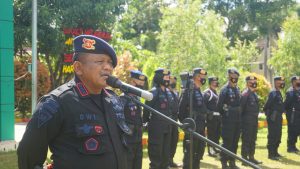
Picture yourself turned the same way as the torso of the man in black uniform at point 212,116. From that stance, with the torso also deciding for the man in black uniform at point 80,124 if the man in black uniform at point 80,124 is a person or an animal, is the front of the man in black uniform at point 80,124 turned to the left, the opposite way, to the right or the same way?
the same way

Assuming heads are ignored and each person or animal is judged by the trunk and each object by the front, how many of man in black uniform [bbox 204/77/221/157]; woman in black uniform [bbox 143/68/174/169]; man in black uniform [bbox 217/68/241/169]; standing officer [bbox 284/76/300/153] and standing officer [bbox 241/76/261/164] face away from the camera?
0

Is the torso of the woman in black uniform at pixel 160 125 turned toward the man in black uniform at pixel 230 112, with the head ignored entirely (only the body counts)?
no

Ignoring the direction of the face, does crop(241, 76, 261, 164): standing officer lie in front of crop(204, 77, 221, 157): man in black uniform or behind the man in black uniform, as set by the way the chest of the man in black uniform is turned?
in front

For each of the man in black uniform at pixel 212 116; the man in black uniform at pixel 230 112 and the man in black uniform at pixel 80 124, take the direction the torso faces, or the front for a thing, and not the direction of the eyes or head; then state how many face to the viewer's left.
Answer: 0

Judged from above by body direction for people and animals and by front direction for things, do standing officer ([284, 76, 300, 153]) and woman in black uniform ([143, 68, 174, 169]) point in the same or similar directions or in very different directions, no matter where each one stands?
same or similar directions

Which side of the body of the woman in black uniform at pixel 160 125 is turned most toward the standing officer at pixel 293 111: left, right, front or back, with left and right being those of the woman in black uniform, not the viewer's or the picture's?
left

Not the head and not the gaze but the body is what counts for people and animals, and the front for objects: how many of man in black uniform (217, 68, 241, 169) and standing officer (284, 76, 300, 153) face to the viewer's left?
0

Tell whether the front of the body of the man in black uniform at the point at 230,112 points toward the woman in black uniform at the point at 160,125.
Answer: no

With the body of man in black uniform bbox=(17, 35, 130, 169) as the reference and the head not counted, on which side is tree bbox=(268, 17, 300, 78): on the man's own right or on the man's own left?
on the man's own left

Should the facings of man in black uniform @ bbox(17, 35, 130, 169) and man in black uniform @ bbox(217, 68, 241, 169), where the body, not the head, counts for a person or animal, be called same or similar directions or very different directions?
same or similar directions

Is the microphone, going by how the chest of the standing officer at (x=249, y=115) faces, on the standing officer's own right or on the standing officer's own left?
on the standing officer's own right

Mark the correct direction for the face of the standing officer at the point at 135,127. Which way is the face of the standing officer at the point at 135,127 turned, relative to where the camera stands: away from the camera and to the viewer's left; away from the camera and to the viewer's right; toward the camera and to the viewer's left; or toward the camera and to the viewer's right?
toward the camera and to the viewer's left

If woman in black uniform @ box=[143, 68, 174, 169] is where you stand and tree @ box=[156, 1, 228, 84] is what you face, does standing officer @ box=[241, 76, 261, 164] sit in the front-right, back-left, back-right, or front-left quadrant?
front-right

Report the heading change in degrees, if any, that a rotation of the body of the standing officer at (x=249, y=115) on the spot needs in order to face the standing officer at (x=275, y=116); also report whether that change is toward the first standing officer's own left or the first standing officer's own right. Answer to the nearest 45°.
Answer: approximately 90° to the first standing officer's own left

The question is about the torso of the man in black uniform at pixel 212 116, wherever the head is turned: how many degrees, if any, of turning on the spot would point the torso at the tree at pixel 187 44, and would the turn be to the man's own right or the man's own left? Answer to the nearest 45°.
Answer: approximately 135° to the man's own left

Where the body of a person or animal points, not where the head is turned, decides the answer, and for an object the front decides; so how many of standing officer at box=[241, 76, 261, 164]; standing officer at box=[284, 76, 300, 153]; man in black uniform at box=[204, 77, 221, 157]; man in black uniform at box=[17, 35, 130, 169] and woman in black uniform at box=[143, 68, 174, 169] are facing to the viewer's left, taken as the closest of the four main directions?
0

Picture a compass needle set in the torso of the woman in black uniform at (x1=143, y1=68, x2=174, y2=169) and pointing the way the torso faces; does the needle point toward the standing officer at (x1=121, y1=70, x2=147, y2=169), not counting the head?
no

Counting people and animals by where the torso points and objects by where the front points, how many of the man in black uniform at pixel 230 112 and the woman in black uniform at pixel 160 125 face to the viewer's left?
0
